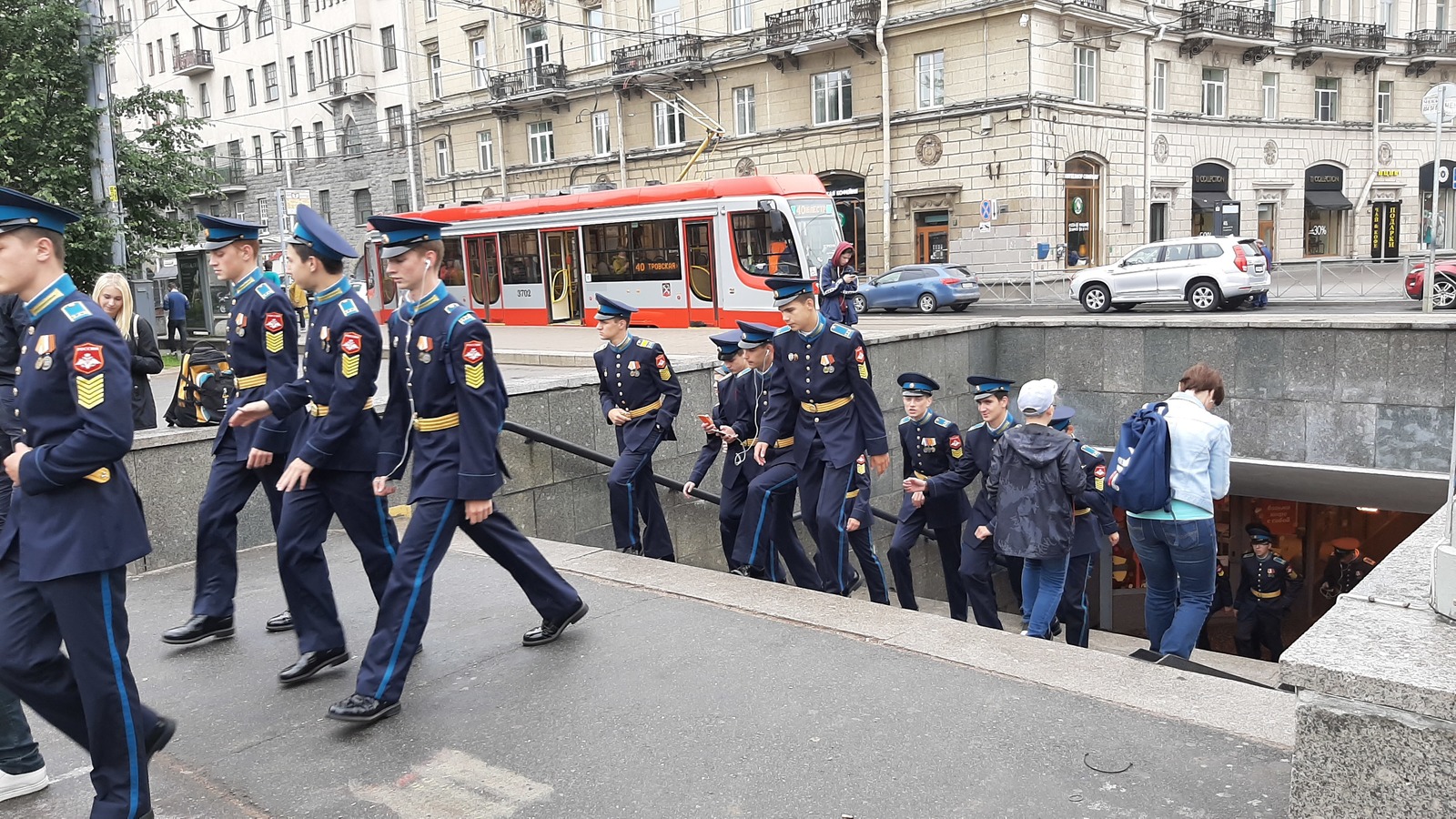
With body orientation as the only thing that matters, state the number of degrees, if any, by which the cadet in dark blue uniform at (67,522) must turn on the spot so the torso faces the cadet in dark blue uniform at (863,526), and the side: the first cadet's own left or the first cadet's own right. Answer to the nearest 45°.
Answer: approximately 135° to the first cadet's own right

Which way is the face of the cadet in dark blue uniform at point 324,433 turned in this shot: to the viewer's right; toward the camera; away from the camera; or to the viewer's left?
to the viewer's left

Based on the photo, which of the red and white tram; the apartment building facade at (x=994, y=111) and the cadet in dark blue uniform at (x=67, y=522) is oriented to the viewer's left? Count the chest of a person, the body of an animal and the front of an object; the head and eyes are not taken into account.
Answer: the cadet in dark blue uniform

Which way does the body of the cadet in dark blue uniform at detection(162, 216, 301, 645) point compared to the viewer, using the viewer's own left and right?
facing to the left of the viewer

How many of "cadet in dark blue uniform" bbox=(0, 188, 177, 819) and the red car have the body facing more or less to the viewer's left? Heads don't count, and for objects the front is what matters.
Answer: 2

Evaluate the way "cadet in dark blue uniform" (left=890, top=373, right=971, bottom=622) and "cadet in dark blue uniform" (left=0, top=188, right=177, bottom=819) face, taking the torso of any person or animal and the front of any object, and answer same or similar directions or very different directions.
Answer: same or similar directions

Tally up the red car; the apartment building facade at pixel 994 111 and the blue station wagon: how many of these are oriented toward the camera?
1

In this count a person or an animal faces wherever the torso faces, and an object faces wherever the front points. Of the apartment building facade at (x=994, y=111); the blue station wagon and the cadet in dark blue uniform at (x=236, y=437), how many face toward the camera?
1

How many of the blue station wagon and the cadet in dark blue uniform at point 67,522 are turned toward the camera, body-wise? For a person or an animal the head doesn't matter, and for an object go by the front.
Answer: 0

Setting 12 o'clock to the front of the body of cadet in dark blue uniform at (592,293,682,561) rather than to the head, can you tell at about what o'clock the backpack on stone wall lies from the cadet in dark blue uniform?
The backpack on stone wall is roughly at 1 o'clock from the cadet in dark blue uniform.

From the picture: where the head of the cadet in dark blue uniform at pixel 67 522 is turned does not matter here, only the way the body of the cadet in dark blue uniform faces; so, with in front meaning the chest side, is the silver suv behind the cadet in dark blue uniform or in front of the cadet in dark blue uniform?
behind

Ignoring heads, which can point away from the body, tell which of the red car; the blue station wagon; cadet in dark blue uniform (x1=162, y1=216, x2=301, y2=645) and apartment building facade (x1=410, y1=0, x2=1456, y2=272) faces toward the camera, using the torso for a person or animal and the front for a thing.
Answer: the apartment building facade

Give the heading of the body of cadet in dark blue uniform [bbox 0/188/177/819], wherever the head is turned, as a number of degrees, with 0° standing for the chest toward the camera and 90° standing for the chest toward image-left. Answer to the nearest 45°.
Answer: approximately 90°

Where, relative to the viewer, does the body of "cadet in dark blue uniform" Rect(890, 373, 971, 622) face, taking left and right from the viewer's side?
facing the viewer and to the left of the viewer
